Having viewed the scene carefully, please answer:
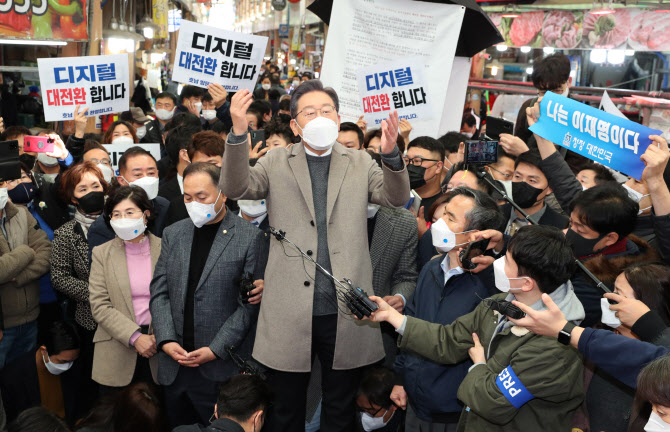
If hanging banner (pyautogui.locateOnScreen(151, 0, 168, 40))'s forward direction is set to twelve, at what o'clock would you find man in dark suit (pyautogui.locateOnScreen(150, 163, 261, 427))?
The man in dark suit is roughly at 12 o'clock from the hanging banner.

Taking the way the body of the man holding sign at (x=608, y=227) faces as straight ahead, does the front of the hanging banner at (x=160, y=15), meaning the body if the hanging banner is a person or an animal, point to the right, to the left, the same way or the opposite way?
to the left

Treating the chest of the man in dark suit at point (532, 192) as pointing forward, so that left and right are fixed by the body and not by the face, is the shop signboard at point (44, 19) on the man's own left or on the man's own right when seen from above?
on the man's own right

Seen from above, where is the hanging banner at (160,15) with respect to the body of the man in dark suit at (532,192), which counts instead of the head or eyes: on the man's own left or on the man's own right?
on the man's own right

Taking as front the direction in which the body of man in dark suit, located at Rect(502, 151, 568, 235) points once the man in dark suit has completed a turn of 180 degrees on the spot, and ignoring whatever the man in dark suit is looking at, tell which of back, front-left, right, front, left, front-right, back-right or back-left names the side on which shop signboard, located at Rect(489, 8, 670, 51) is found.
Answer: front-left

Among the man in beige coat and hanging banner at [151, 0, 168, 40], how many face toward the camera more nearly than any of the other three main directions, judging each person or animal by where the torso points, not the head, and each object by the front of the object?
2

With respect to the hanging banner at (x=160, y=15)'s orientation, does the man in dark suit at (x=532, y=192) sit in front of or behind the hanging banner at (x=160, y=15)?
in front

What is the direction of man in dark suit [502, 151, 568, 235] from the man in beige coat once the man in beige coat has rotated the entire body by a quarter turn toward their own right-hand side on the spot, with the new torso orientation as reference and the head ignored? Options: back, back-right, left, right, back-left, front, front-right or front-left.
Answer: back-right

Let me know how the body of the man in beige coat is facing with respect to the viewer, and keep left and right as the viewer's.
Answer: facing the viewer

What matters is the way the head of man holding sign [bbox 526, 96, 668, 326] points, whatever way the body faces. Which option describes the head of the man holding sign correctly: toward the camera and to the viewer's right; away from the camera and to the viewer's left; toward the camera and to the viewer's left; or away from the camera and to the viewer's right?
toward the camera and to the viewer's left

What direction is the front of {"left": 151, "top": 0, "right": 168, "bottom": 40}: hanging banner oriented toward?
toward the camera

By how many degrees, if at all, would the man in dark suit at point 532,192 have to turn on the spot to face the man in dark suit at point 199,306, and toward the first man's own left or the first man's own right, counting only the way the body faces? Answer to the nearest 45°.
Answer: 0° — they already face them

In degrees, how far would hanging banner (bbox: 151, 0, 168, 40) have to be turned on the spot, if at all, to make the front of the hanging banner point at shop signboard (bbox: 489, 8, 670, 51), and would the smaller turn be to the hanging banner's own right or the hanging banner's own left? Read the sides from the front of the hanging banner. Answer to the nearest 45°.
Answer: approximately 45° to the hanging banner's own left
